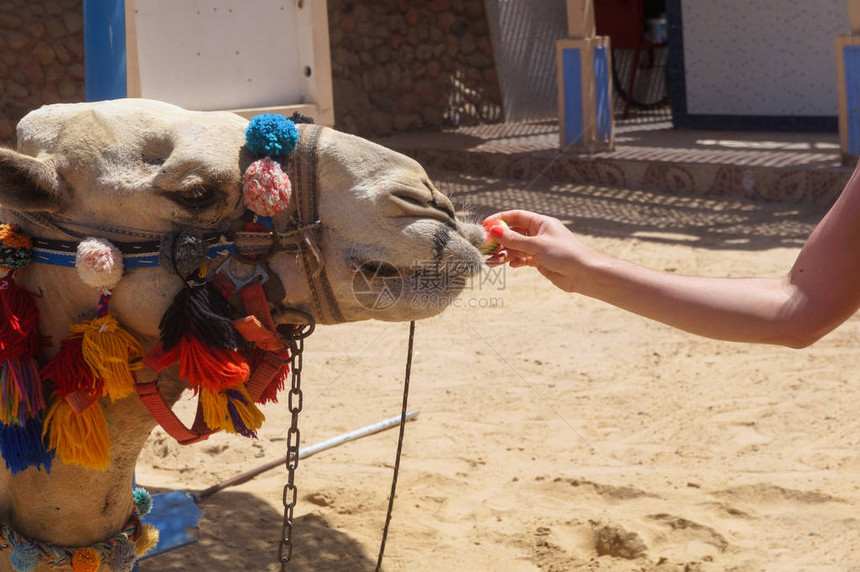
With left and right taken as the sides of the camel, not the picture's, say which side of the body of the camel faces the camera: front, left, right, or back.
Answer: right

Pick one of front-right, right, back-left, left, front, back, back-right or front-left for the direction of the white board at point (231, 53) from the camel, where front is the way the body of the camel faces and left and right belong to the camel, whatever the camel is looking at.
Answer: left
